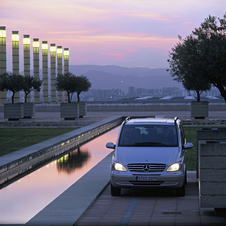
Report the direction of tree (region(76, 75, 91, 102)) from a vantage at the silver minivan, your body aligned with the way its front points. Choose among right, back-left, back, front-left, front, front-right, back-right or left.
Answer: back

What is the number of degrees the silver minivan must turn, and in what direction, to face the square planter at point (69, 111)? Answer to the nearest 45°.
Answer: approximately 180°

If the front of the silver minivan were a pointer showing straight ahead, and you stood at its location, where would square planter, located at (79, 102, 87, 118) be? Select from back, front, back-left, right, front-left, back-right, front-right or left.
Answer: back

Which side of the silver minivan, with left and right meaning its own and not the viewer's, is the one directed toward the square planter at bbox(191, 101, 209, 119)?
back

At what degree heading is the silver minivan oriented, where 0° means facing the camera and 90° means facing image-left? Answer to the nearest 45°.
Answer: approximately 0°

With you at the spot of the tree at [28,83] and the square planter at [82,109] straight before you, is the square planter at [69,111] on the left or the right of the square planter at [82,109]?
right

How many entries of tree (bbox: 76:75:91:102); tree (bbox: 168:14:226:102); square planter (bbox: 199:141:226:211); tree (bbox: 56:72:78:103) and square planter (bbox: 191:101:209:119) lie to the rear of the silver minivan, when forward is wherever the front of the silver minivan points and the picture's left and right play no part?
4

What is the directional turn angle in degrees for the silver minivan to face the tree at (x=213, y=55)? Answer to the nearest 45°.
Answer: approximately 180°

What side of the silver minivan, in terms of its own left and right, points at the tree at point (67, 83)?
back

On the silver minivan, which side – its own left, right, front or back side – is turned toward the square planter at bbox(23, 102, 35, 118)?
back
